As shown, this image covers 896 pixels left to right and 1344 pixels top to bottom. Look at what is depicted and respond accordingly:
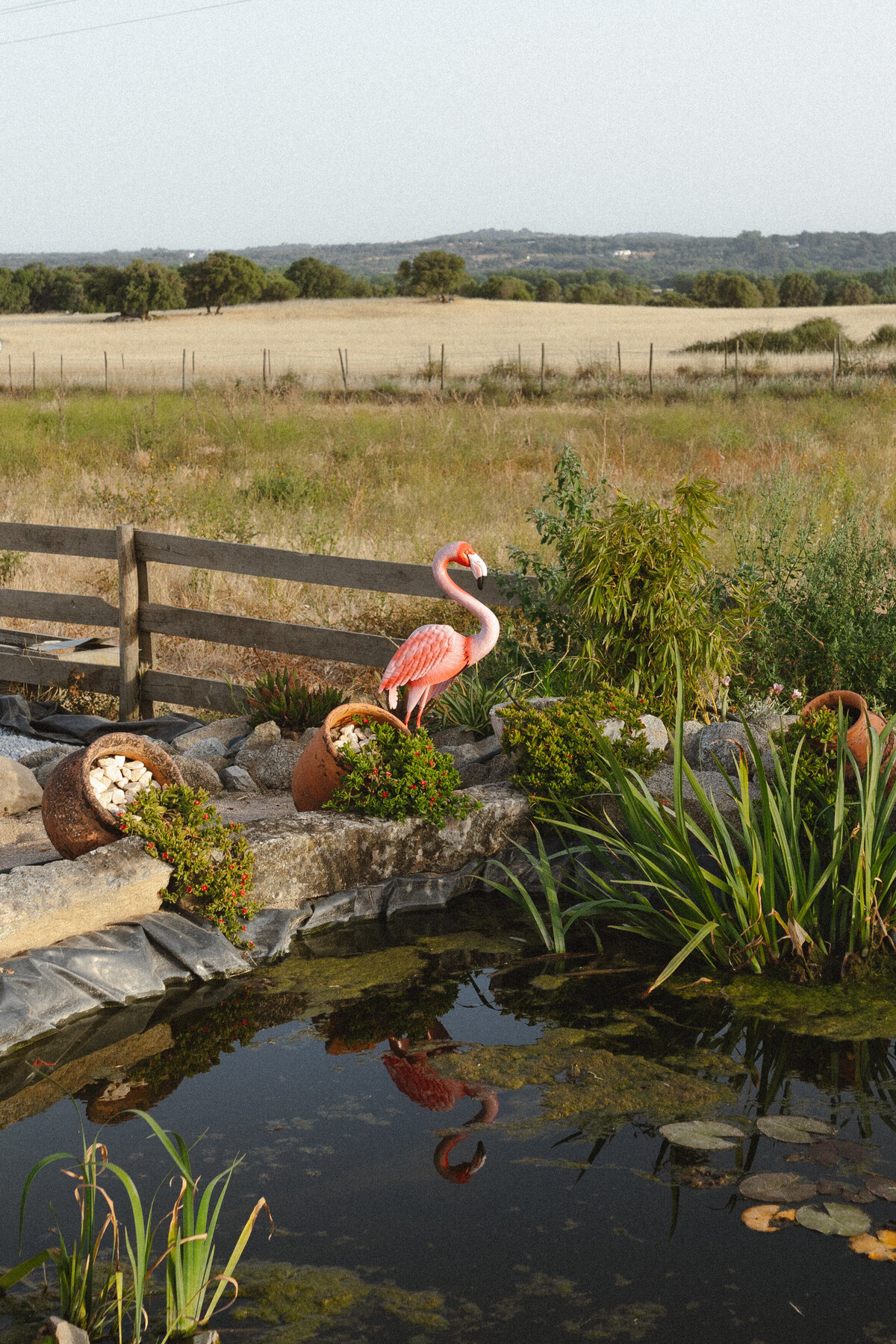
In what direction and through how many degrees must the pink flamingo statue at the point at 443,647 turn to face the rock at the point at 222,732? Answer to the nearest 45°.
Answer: approximately 135° to its left

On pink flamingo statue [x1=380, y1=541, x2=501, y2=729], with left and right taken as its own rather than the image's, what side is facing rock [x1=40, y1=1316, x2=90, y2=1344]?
right

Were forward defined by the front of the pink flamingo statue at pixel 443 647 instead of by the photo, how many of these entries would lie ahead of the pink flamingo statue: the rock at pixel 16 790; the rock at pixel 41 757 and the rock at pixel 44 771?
0

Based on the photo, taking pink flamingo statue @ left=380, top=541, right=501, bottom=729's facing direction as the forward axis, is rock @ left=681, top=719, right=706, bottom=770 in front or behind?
in front

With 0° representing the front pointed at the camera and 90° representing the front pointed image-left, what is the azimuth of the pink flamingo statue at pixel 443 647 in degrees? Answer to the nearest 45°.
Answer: approximately 270°

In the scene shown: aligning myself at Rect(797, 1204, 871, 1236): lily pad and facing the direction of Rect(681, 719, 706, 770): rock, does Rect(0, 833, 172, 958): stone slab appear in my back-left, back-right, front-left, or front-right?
front-left
